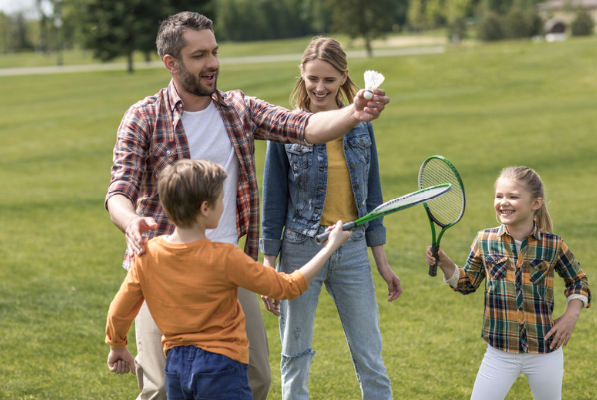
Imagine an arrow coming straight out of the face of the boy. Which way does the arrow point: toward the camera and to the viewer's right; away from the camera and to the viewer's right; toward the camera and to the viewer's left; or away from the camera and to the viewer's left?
away from the camera and to the viewer's right

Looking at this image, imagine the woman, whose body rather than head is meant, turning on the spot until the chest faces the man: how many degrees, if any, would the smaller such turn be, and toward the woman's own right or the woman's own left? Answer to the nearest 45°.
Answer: approximately 45° to the woman's own right

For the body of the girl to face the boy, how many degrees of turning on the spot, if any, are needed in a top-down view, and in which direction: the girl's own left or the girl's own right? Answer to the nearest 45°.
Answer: approximately 45° to the girl's own right

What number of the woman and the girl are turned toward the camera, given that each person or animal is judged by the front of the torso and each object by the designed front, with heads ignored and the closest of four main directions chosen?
2

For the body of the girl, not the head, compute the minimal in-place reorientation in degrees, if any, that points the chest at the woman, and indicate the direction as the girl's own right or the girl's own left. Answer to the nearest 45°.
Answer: approximately 90° to the girl's own right

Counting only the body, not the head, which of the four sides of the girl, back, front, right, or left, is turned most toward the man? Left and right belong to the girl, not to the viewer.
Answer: right

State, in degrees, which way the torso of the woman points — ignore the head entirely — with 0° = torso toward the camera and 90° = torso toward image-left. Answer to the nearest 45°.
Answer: approximately 0°

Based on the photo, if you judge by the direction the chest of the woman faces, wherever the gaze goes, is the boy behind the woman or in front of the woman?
in front

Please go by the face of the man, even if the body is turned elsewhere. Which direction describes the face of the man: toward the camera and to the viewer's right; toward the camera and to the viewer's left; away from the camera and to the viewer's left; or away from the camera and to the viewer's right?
toward the camera and to the viewer's right

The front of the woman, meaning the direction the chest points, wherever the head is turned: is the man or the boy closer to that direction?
the boy

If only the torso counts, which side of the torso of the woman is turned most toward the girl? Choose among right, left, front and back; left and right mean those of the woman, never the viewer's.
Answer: left
